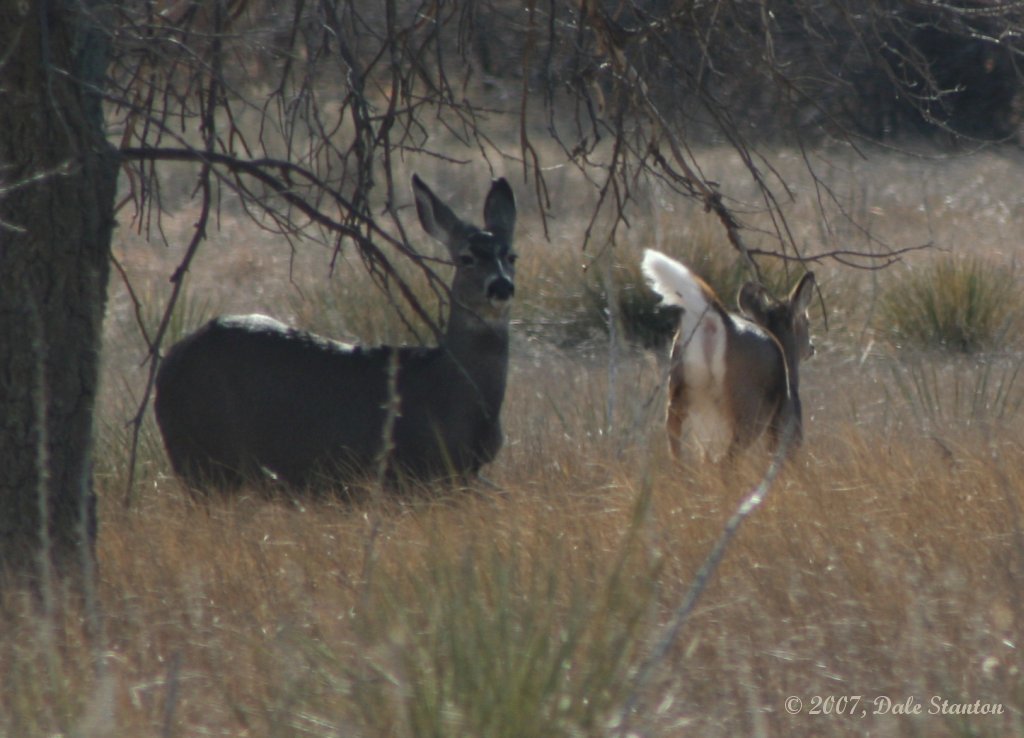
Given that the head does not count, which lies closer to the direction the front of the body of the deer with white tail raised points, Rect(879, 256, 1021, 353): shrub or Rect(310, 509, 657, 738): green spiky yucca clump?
the shrub

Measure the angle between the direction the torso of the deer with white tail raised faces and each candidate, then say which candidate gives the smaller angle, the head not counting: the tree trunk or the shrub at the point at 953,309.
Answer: the shrub

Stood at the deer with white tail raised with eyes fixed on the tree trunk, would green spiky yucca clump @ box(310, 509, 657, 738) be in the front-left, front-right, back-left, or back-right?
front-left

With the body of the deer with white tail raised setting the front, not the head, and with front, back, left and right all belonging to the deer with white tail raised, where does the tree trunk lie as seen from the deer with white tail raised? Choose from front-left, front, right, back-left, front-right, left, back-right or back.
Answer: back

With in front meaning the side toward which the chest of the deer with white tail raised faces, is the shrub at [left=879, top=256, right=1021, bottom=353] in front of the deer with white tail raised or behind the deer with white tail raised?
in front

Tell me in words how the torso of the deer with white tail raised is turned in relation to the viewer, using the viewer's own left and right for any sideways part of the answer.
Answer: facing away from the viewer and to the right of the viewer

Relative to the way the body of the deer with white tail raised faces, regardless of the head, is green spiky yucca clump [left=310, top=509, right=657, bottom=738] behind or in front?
behind
